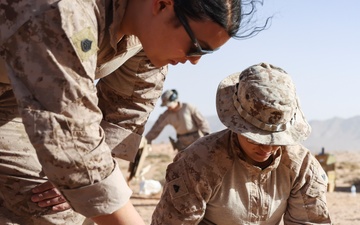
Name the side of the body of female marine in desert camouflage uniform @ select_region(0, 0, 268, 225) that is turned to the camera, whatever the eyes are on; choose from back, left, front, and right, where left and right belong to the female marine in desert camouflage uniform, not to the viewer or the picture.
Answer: right

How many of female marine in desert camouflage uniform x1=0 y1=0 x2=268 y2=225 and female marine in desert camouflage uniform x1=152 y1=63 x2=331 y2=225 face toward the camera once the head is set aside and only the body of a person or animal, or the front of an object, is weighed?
1

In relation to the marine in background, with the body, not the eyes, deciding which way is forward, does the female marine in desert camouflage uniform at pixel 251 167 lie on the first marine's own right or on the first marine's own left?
on the first marine's own left

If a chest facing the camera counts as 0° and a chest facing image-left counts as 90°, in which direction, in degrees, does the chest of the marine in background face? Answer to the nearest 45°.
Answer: approximately 45°

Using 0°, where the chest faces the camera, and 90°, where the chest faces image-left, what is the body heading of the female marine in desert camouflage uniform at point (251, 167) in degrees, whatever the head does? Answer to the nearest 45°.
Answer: approximately 0°

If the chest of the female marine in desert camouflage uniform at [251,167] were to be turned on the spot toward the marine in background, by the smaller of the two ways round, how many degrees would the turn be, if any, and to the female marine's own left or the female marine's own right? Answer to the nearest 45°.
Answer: approximately 180°

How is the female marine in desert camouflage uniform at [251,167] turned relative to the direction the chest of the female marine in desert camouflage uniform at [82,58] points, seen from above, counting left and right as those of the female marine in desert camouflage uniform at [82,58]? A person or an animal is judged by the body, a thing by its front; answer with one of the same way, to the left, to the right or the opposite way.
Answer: to the right

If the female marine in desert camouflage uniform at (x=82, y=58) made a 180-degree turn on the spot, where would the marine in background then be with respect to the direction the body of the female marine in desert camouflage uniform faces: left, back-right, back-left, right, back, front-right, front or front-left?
right
